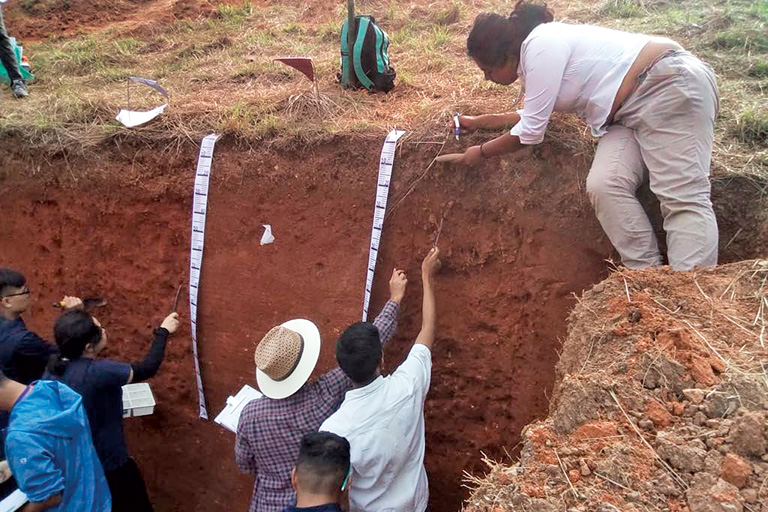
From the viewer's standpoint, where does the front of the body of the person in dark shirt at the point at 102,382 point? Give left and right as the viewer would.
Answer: facing away from the viewer and to the right of the viewer

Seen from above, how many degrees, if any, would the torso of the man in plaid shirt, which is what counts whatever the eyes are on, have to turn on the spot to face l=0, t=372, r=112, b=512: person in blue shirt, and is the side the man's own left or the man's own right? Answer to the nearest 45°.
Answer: approximately 90° to the man's own left

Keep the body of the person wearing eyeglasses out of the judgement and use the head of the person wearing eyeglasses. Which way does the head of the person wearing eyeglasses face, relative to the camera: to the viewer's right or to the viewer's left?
to the viewer's right

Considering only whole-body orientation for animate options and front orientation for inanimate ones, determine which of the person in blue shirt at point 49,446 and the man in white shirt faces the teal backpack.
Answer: the man in white shirt

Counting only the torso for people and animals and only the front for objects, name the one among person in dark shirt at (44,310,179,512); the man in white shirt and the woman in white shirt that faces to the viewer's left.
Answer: the woman in white shirt

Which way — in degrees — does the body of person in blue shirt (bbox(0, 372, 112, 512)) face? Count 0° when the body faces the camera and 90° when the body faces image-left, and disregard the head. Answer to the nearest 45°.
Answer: approximately 135°

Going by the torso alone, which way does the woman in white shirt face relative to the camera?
to the viewer's left

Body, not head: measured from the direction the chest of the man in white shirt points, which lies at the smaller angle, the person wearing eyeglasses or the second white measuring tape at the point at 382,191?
the second white measuring tape

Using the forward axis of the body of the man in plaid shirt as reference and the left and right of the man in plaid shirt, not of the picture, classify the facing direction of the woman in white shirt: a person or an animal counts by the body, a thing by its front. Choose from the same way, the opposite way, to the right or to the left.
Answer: to the left

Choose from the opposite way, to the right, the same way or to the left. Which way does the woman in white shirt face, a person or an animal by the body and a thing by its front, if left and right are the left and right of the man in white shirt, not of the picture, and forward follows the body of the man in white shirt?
to the left

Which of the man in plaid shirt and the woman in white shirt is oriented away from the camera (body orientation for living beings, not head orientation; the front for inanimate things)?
the man in plaid shirt

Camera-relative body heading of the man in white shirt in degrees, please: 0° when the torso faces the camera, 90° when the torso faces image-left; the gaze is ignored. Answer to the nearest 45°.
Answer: approximately 180°

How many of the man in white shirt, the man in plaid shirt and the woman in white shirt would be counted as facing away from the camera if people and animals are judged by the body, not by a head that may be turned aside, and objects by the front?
2

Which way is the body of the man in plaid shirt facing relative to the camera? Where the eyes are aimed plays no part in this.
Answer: away from the camera

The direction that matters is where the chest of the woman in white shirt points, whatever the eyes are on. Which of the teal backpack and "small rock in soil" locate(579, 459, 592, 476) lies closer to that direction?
the teal backpack

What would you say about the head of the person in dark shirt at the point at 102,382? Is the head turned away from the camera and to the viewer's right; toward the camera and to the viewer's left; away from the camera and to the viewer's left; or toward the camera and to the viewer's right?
away from the camera and to the viewer's right
